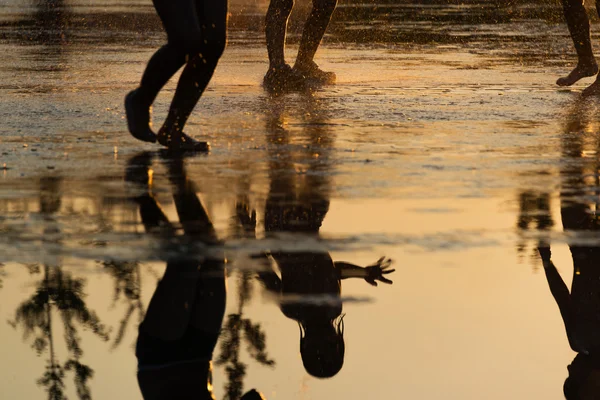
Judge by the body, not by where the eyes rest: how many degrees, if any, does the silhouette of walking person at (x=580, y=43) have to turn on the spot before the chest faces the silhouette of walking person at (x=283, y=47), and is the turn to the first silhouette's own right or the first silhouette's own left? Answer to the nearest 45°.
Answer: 0° — they already face them

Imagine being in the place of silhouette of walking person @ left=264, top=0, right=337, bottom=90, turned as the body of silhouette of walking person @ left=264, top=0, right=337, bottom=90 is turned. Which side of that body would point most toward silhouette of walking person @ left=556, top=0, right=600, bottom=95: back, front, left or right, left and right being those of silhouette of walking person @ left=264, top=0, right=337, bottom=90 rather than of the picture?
front

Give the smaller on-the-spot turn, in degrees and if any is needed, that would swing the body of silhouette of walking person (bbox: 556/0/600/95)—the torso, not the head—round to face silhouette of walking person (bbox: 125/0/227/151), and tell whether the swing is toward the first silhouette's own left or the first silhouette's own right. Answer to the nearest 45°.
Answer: approximately 45° to the first silhouette's own left

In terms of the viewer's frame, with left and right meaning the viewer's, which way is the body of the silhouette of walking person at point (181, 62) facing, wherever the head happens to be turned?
facing to the right of the viewer

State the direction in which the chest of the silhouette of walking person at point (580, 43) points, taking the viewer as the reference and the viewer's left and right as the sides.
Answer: facing to the left of the viewer

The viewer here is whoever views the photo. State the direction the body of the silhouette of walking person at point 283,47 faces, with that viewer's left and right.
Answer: facing to the right of the viewer

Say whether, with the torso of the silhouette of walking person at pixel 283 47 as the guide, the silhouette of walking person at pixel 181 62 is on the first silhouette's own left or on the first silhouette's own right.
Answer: on the first silhouette's own right
